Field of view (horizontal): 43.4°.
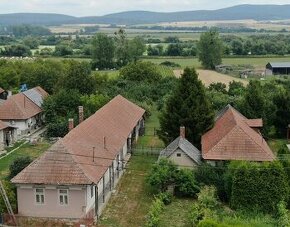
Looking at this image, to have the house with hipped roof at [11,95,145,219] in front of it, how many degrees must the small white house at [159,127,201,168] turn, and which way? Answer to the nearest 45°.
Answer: approximately 45° to its right

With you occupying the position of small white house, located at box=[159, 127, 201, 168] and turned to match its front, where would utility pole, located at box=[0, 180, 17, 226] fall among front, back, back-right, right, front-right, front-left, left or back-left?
front-right

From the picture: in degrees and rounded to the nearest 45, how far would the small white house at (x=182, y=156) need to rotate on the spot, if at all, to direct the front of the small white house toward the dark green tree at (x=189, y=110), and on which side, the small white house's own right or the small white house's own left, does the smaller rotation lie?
approximately 180°

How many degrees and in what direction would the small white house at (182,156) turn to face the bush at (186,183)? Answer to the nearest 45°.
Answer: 0° — it already faces it

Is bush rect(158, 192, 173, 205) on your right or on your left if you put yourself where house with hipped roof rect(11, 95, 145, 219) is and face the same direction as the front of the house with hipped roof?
on your left

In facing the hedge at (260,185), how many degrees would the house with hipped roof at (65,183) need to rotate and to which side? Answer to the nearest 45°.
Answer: approximately 90° to its left

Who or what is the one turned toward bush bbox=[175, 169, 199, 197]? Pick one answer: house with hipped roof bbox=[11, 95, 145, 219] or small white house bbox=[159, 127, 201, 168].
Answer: the small white house

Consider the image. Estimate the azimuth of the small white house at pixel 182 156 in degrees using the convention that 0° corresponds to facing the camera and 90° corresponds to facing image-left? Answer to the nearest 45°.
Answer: approximately 0°

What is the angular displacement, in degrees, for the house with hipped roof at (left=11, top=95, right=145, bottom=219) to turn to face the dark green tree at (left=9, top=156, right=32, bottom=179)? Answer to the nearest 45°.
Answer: approximately 45° to its right

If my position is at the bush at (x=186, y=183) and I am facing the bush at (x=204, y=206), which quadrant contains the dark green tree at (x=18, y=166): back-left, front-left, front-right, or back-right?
back-right

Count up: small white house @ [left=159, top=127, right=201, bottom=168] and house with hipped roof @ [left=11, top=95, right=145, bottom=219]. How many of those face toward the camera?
2

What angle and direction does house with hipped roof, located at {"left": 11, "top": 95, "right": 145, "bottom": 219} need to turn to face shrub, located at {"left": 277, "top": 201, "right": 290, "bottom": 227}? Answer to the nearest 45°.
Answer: approximately 90° to its left
